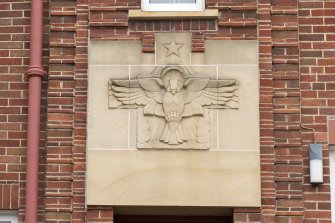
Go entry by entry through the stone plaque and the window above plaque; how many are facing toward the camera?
2

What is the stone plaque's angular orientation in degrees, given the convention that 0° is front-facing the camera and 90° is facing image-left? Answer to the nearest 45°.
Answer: approximately 0°
